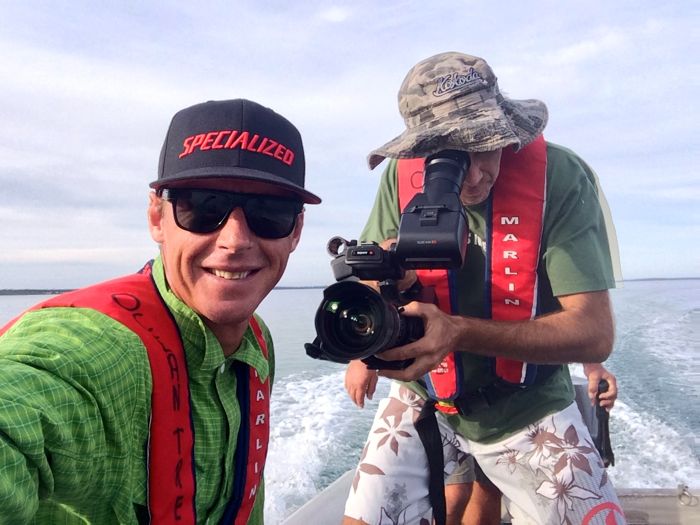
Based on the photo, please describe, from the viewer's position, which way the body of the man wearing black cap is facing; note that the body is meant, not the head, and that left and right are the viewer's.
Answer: facing the viewer and to the right of the viewer

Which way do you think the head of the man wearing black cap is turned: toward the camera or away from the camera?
toward the camera

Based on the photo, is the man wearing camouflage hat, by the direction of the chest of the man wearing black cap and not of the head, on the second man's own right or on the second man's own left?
on the second man's own left

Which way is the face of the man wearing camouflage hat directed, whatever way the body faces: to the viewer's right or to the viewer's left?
to the viewer's left
